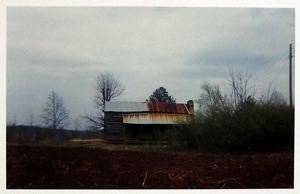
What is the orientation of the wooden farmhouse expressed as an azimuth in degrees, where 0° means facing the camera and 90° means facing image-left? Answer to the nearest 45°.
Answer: approximately 0°
